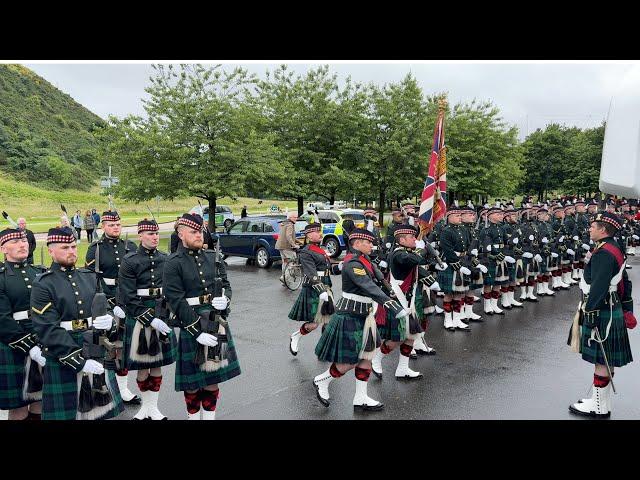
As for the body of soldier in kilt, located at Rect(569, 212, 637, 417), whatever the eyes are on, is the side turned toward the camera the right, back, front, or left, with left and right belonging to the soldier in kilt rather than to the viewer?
left

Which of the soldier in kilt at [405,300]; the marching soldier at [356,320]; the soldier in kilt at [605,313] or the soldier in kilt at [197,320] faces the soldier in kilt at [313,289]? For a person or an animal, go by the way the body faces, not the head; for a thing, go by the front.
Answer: the soldier in kilt at [605,313]

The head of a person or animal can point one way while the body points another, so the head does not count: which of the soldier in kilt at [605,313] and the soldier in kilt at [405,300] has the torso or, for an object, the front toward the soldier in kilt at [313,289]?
the soldier in kilt at [605,313]

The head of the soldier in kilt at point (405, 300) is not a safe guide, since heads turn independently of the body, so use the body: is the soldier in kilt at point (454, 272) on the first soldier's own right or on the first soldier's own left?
on the first soldier's own left

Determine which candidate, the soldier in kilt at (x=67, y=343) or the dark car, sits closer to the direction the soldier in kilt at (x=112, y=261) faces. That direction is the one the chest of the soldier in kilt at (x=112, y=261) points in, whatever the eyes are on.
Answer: the soldier in kilt

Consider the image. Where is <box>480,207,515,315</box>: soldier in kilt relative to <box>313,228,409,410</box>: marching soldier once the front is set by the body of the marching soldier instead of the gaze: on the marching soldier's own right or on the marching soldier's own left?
on the marching soldier's own left

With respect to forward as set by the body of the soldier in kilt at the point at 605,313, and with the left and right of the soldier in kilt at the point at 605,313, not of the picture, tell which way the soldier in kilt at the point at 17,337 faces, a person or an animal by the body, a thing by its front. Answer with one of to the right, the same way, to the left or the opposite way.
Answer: the opposite way

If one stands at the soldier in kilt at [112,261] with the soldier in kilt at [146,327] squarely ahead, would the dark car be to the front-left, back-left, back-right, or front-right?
back-left

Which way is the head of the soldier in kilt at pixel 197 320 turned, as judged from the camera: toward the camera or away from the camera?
toward the camera

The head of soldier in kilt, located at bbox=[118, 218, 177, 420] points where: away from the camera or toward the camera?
toward the camera

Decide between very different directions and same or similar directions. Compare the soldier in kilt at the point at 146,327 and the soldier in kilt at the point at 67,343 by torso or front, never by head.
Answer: same or similar directions
